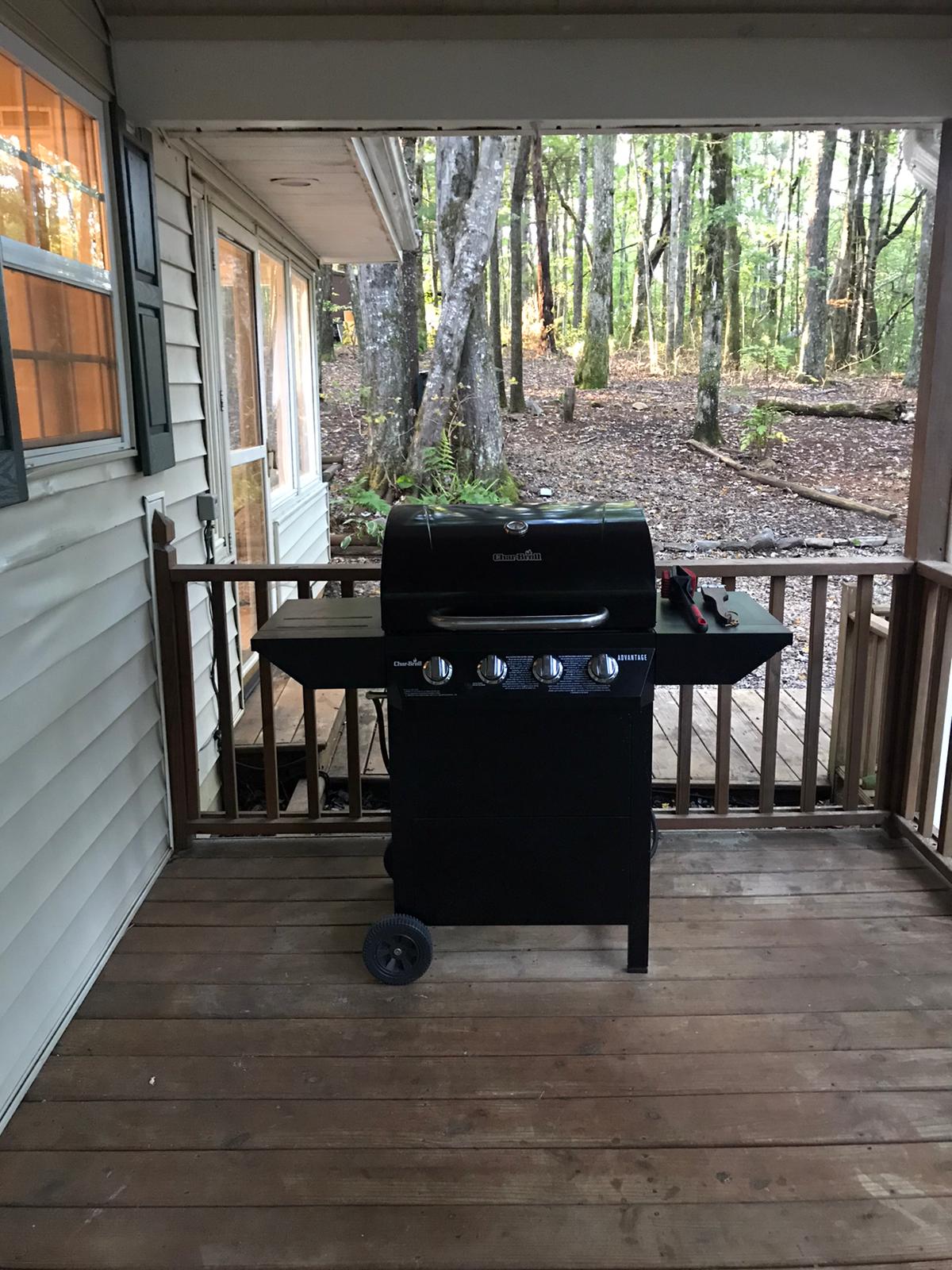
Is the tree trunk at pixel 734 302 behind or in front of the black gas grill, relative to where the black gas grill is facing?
behind

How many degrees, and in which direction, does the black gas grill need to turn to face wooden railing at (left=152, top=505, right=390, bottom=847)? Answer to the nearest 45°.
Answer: approximately 135° to its right

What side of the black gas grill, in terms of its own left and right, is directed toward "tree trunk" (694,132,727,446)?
back

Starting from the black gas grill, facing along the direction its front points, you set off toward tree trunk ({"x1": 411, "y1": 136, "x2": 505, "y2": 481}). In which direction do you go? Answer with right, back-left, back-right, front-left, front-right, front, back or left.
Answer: back

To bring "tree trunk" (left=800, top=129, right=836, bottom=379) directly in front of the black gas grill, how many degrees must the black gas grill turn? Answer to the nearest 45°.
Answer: approximately 180°

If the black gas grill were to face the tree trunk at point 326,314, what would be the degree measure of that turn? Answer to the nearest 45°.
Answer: approximately 180°

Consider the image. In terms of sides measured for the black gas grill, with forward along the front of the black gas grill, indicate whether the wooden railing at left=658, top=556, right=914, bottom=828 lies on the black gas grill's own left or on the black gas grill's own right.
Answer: on the black gas grill's own left

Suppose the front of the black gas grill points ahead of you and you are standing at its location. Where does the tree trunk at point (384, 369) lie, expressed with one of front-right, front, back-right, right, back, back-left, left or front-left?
back

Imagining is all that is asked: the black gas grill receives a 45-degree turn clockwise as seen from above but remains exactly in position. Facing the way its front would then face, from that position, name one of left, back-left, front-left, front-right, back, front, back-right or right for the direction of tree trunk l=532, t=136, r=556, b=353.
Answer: back-right

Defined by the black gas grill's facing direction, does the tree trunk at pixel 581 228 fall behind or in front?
behind

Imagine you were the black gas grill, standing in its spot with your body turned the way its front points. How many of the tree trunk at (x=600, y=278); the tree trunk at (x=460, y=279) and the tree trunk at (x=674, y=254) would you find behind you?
3

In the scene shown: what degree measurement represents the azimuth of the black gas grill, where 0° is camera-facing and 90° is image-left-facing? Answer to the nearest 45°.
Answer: approximately 0°

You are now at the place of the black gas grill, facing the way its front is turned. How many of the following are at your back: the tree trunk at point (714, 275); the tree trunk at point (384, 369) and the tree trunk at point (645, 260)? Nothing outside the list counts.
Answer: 3

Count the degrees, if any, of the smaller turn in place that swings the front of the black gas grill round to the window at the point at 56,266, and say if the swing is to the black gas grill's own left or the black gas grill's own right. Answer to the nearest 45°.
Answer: approximately 90° to the black gas grill's own right
